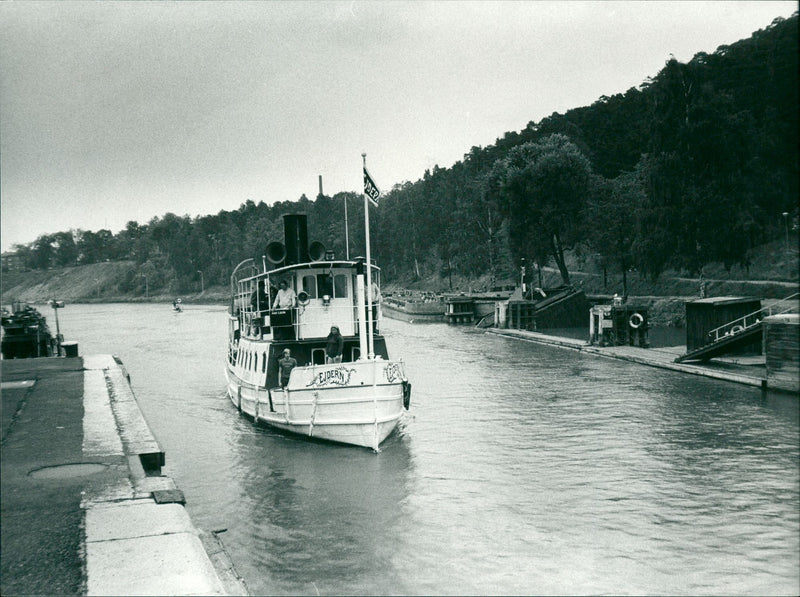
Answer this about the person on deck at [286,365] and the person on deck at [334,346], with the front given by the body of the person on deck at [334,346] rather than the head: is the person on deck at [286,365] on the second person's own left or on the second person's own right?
on the second person's own right

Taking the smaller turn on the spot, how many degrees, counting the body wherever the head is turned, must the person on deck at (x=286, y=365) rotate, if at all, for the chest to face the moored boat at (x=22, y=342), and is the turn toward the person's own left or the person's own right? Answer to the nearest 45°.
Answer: approximately 135° to the person's own right

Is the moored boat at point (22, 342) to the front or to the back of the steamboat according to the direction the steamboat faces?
to the back

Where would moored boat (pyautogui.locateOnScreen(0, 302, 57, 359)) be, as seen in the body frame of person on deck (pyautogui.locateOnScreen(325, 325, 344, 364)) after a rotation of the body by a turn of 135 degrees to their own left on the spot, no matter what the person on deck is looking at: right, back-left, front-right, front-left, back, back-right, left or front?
left

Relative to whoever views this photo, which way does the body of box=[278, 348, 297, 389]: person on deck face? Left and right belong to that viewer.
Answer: facing the viewer

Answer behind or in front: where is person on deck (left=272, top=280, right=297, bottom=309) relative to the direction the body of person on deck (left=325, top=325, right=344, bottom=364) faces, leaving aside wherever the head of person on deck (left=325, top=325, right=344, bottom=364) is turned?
behind

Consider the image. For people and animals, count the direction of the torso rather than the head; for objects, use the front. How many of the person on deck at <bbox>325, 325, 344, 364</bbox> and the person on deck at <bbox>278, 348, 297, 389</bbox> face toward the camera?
2

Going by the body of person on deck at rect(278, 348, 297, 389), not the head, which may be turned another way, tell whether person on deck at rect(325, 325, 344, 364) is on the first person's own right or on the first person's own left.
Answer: on the first person's own left

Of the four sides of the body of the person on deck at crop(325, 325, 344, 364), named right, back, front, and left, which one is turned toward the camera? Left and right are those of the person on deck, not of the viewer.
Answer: front

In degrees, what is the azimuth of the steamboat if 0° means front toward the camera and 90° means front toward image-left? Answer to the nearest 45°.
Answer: approximately 315°
